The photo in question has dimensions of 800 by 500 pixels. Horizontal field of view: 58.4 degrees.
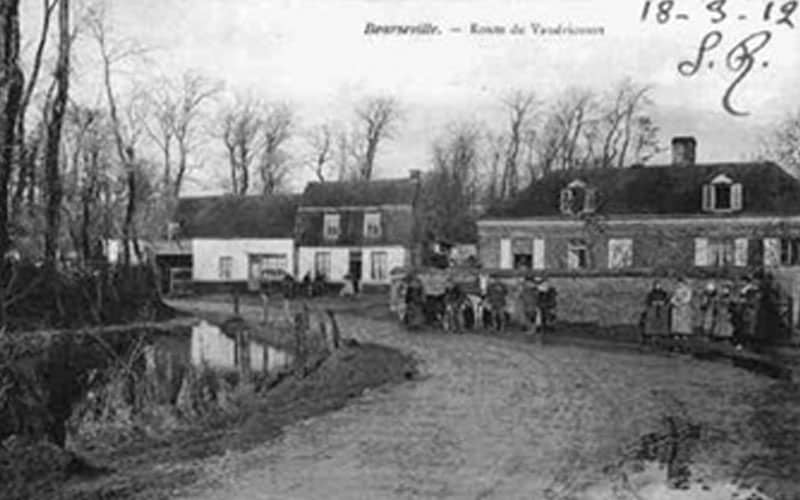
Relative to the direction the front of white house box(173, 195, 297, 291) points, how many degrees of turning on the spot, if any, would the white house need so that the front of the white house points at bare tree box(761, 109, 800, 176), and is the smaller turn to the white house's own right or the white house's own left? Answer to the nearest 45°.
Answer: approximately 45° to the white house's own left

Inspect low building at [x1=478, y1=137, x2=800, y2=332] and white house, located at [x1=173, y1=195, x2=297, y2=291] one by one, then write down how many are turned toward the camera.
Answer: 2

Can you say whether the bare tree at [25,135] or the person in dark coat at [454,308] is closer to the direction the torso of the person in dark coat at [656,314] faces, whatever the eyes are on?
the bare tree

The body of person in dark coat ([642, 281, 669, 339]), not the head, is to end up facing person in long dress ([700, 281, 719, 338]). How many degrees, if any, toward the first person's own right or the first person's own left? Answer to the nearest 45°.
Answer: approximately 90° to the first person's own left

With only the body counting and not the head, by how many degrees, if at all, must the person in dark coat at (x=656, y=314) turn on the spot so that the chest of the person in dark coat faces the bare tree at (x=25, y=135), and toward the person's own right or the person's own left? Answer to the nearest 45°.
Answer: approximately 45° to the person's own right

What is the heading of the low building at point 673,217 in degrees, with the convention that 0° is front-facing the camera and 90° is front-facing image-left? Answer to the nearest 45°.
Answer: approximately 0°
